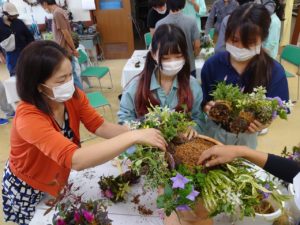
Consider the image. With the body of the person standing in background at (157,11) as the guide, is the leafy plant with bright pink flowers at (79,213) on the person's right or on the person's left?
on the person's right

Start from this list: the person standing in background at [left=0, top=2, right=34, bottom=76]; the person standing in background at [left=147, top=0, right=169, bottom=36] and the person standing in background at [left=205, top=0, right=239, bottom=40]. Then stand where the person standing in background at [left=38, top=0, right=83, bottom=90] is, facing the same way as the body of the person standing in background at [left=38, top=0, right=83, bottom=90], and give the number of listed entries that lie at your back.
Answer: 2

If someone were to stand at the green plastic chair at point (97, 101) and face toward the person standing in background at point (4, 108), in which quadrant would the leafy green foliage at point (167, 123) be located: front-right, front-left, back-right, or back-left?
back-left

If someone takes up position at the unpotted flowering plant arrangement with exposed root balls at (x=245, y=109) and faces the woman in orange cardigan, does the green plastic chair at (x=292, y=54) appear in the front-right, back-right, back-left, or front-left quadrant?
back-right

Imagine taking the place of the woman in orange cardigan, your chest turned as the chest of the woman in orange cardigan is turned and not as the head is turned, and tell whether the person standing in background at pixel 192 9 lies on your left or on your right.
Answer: on your left

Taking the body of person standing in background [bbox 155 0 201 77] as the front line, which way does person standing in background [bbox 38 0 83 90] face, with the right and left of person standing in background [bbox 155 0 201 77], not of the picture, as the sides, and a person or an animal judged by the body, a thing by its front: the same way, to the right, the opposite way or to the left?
to the left

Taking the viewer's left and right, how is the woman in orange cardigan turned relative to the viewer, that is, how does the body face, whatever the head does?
facing the viewer and to the right of the viewer
